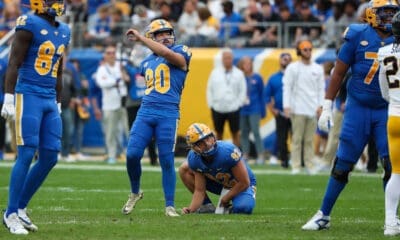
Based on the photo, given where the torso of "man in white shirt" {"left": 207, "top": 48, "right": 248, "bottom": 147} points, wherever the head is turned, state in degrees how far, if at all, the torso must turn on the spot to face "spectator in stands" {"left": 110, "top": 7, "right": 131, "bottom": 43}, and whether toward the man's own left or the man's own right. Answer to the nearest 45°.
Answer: approximately 135° to the man's own right

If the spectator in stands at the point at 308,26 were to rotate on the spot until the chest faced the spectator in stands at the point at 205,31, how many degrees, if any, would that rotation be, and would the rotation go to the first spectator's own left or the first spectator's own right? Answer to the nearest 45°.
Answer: approximately 90° to the first spectator's own right

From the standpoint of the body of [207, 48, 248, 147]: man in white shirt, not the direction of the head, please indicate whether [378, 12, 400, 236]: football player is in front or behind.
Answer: in front

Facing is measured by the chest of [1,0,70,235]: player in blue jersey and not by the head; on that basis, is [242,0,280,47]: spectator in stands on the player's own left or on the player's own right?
on the player's own left

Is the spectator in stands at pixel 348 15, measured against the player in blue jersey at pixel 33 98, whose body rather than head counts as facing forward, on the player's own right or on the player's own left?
on the player's own left

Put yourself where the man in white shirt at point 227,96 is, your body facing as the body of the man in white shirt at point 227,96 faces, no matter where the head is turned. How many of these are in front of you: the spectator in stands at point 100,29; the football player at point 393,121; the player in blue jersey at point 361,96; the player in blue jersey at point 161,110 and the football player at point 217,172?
4

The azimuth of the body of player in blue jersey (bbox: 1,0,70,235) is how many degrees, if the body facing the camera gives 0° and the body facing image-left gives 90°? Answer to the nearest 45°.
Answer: approximately 315°

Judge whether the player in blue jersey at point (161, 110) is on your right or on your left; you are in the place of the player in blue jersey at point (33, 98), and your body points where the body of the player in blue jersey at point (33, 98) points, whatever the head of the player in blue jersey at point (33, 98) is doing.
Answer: on your left

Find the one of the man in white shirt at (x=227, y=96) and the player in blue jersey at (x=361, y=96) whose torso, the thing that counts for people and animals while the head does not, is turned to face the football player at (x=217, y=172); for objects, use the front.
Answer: the man in white shirt

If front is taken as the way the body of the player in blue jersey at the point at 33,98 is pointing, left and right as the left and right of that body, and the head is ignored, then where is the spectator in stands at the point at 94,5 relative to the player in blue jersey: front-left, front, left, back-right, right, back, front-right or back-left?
back-left

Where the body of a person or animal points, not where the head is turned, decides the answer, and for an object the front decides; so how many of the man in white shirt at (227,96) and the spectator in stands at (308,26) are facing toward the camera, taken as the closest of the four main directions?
2
